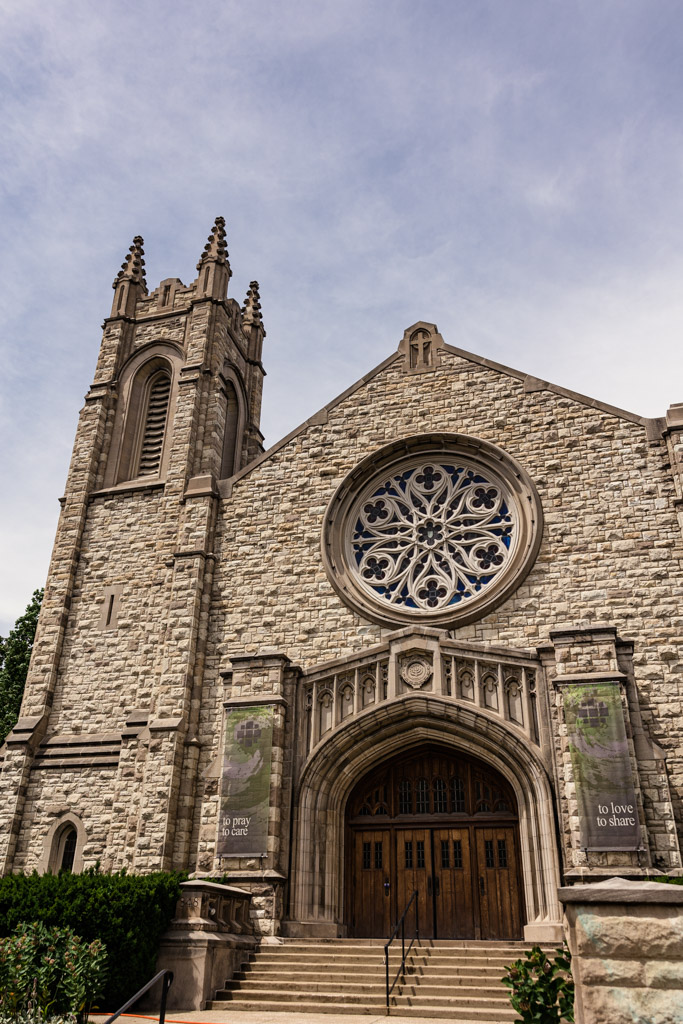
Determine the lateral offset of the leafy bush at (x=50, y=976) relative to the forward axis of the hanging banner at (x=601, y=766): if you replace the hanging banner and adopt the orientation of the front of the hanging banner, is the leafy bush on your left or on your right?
on your right

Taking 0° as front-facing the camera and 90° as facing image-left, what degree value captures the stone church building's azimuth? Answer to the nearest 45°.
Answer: approximately 0°

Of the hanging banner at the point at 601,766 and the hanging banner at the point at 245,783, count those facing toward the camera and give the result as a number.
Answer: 2

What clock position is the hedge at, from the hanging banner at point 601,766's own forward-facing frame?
The hedge is roughly at 2 o'clock from the hanging banner.

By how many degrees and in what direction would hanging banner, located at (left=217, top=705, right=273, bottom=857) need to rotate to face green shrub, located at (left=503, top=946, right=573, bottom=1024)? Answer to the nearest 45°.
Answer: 0° — it already faces it

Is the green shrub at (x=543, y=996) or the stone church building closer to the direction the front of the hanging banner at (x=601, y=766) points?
the green shrub

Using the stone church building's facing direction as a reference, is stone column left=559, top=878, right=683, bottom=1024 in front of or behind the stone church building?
in front

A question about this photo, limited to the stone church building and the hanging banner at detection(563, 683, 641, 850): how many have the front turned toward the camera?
2

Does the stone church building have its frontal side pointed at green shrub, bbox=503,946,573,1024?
yes
